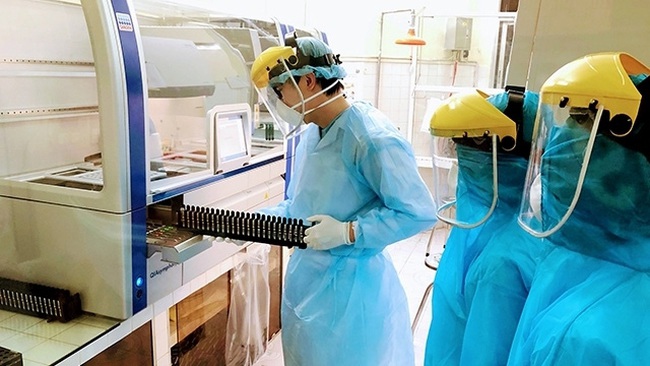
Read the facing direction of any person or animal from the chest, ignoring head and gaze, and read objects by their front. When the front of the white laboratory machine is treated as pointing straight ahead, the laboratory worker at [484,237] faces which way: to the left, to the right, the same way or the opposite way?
the opposite way

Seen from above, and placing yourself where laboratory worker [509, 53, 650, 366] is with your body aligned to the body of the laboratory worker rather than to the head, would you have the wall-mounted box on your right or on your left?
on your right

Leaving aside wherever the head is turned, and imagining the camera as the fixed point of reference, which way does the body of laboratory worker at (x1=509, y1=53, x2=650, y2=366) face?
to the viewer's left

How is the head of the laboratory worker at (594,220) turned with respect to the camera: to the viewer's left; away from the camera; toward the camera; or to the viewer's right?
to the viewer's left

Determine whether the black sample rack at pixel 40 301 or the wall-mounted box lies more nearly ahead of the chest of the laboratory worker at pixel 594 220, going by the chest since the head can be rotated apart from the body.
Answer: the black sample rack

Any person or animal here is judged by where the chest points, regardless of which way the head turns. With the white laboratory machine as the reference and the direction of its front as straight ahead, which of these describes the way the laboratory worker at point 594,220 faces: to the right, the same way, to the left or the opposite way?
the opposite way

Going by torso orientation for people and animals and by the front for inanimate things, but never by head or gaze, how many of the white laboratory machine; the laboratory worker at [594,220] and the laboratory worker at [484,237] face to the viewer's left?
2

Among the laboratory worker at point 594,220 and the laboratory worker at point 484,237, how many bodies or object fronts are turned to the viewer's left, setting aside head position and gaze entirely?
2

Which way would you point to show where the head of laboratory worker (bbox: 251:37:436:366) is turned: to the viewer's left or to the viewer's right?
to the viewer's left

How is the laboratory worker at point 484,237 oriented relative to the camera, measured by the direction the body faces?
to the viewer's left
